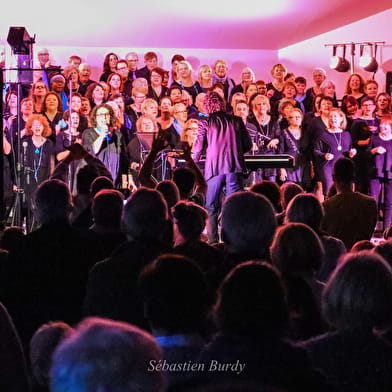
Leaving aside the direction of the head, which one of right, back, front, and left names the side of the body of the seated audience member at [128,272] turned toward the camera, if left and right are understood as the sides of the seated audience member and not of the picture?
back

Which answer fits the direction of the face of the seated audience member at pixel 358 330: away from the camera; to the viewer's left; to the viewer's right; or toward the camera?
away from the camera

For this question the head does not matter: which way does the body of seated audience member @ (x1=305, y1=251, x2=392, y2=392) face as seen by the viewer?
away from the camera

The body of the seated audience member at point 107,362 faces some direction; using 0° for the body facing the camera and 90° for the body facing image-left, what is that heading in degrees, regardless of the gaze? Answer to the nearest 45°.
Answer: approximately 180°

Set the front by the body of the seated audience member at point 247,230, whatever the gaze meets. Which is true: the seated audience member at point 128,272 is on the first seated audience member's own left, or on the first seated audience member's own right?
on the first seated audience member's own left

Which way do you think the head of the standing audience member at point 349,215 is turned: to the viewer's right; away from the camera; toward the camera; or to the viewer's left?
away from the camera

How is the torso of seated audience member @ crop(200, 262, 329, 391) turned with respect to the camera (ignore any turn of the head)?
away from the camera

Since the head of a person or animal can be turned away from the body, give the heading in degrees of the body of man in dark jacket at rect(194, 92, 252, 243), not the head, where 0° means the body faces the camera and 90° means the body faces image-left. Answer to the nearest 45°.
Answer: approximately 180°

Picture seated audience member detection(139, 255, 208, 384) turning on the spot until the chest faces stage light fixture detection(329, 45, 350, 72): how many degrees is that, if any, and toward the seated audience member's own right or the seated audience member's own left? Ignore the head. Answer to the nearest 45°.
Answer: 0° — they already face it

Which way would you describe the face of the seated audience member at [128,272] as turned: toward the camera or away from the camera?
away from the camera

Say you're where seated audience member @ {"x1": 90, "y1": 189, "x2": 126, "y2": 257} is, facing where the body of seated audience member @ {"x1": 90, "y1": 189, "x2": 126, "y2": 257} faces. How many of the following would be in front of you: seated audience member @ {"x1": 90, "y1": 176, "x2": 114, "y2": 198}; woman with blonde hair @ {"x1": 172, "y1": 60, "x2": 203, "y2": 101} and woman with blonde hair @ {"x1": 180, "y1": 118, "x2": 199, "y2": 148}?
3

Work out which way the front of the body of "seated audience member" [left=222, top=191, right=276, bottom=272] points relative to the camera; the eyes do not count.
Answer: away from the camera

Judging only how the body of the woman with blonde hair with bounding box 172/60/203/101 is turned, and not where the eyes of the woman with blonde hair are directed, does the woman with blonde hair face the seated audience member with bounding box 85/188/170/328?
yes
